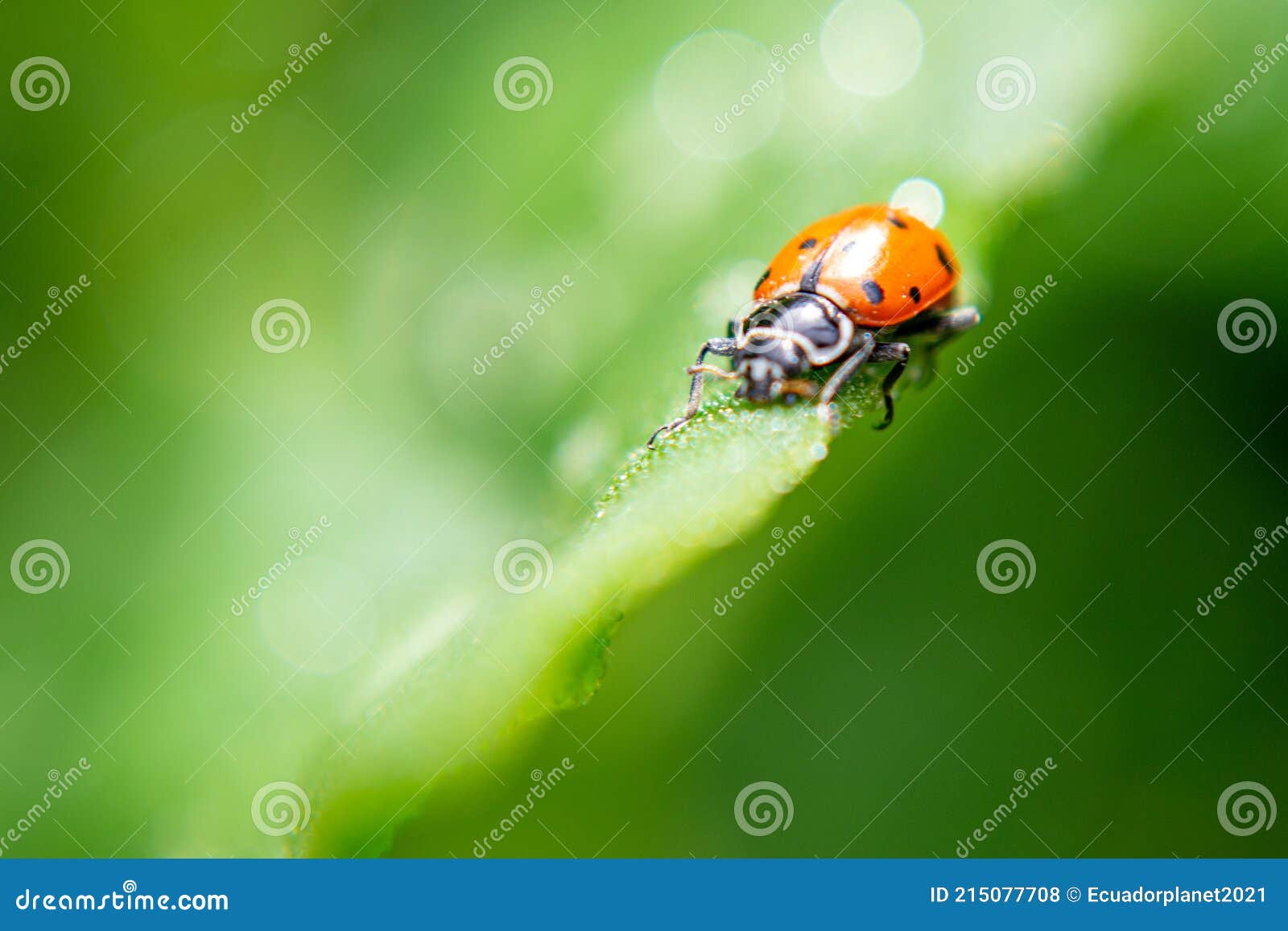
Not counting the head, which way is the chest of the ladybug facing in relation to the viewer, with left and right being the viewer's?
facing the viewer and to the left of the viewer
